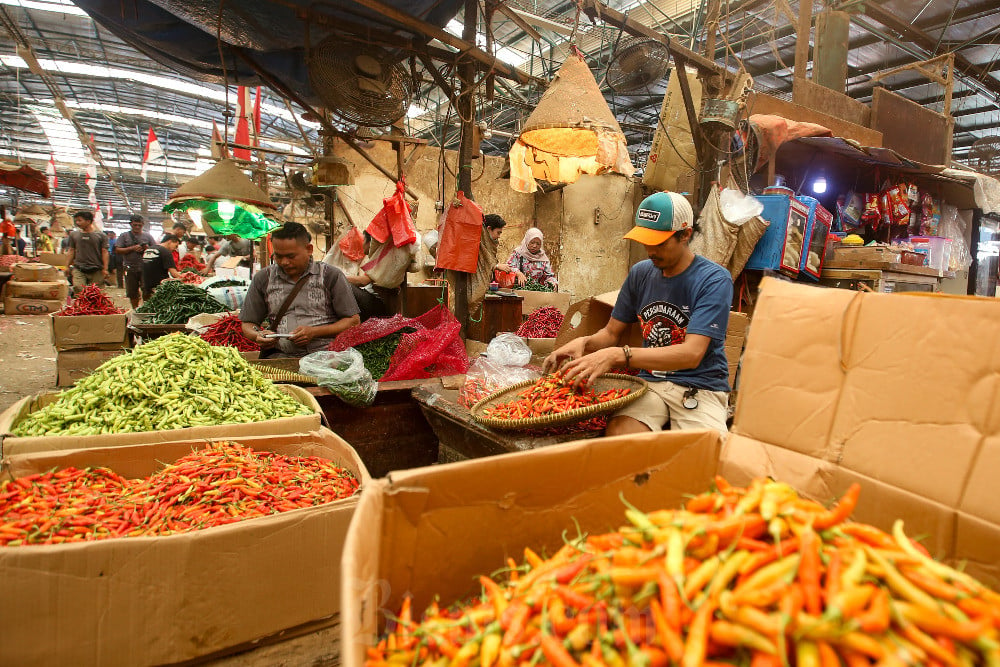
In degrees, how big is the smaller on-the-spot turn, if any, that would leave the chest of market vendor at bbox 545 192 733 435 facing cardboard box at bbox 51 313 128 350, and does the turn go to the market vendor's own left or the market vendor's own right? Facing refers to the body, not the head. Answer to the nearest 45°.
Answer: approximately 45° to the market vendor's own right

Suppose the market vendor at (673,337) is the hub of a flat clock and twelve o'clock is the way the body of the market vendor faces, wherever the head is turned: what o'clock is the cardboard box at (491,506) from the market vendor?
The cardboard box is roughly at 11 o'clock from the market vendor.

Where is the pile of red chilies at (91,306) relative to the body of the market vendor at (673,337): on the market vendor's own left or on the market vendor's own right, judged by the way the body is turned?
on the market vendor's own right

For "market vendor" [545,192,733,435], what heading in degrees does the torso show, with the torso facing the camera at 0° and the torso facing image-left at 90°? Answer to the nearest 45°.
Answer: approximately 45°

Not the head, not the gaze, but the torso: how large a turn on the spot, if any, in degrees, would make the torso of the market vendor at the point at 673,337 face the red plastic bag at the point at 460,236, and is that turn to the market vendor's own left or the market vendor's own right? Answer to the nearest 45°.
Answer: approximately 90° to the market vendor's own right

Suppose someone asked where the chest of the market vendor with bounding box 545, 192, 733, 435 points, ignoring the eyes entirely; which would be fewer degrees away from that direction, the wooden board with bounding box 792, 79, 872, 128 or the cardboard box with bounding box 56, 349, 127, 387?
the cardboard box
